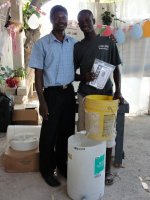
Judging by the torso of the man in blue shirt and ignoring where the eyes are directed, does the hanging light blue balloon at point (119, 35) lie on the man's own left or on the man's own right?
on the man's own left

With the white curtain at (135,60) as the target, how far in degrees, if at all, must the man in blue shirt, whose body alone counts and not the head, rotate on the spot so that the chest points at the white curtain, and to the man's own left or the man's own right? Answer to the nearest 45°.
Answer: approximately 90° to the man's own left

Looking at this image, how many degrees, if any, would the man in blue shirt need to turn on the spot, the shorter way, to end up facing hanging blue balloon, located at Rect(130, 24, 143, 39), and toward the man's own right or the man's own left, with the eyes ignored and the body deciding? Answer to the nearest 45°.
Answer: approximately 90° to the man's own left

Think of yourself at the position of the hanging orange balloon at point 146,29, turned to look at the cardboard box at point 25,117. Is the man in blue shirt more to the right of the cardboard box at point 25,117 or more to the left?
left

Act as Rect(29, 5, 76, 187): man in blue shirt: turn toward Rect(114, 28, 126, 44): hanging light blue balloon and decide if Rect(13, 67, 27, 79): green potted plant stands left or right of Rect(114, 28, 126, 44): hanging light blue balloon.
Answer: left

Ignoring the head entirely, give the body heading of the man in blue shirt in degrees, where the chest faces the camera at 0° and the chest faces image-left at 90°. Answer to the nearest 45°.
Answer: approximately 315°

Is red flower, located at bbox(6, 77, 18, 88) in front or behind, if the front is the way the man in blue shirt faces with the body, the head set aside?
behind

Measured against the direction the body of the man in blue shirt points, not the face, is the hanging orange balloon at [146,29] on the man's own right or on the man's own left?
on the man's own left
